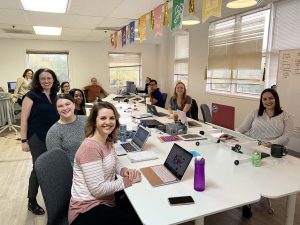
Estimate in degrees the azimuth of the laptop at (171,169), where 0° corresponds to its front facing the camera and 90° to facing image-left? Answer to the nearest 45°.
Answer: approximately 45°

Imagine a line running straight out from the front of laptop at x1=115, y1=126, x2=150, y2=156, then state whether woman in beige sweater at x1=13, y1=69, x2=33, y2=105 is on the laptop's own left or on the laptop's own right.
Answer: on the laptop's own right

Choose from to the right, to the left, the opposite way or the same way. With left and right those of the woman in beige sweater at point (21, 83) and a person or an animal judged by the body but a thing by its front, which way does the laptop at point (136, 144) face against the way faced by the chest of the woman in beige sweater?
to the right

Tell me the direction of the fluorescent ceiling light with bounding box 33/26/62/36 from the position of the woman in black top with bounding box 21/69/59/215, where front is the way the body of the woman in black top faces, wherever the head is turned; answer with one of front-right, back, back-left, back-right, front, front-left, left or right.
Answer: back-left

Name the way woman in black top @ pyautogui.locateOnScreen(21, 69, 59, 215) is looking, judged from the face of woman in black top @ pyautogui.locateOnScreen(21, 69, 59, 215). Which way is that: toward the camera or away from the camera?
toward the camera

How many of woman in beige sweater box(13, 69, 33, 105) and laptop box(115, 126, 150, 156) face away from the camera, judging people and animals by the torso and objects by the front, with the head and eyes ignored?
0

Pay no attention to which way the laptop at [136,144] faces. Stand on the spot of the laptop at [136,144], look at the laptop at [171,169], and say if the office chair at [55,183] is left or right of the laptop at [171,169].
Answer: right

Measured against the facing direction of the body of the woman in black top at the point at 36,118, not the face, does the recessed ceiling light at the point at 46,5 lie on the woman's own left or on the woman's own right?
on the woman's own left

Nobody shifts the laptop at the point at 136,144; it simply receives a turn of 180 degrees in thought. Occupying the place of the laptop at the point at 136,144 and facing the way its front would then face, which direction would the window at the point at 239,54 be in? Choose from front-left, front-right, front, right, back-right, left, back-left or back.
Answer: front

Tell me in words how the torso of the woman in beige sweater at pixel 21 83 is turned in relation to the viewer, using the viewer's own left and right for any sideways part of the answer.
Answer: facing the viewer and to the right of the viewer

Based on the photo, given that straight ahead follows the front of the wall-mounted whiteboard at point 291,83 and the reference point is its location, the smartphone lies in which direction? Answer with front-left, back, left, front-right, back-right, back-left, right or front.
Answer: front-left

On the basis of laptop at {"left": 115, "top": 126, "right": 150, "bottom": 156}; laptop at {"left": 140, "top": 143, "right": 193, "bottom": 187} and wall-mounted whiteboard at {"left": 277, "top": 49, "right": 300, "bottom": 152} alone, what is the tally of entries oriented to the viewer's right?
0

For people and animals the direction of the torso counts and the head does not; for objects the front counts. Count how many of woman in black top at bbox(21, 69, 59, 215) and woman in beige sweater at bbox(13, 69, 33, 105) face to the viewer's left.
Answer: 0

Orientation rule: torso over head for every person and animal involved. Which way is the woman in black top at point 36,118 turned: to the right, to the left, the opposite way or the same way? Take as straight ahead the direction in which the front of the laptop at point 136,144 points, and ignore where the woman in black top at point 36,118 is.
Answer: to the left
